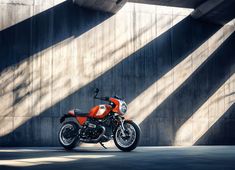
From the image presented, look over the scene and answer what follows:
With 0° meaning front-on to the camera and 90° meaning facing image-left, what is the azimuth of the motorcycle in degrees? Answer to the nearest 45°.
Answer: approximately 315°
